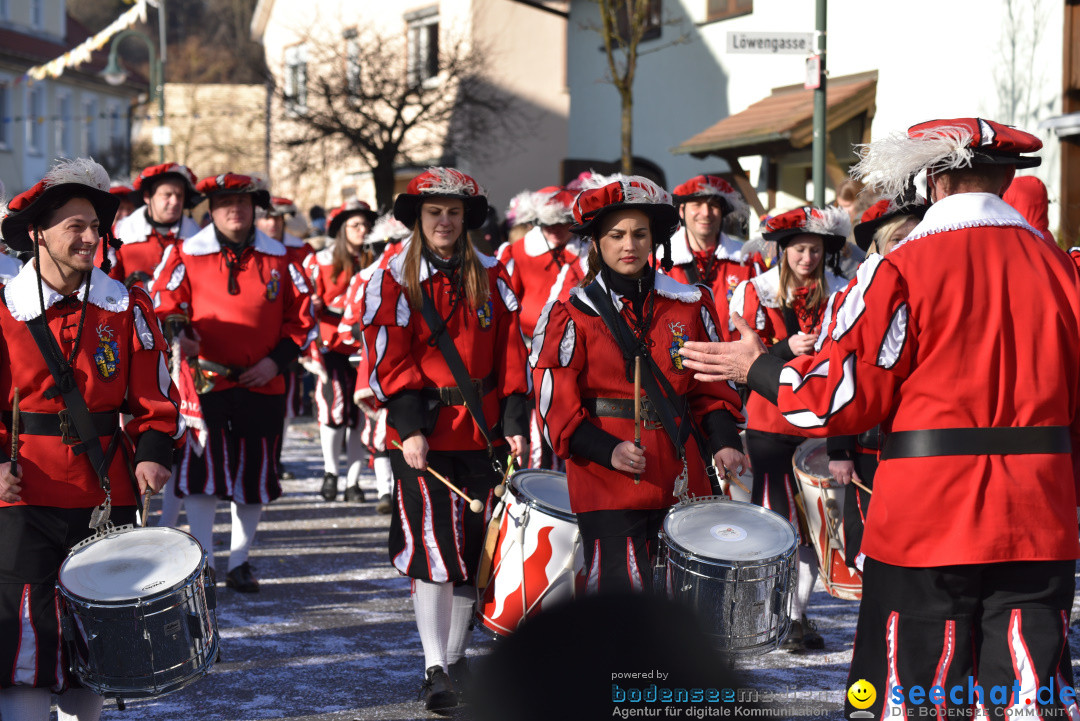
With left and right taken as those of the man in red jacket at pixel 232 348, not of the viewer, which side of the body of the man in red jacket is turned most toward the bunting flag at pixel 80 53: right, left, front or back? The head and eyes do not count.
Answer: back

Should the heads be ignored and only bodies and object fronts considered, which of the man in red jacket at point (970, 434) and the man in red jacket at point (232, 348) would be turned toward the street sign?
the man in red jacket at point (970, 434)

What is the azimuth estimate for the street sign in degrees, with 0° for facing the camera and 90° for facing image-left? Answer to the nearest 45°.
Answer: approximately 0°

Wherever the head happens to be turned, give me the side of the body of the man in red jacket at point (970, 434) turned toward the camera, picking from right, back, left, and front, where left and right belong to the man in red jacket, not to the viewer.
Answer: back

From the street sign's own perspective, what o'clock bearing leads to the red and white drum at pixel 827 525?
The red and white drum is roughly at 12 o'clock from the street sign.

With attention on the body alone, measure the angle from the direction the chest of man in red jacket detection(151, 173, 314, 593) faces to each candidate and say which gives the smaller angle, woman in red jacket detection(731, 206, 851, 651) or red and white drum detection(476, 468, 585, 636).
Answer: the red and white drum

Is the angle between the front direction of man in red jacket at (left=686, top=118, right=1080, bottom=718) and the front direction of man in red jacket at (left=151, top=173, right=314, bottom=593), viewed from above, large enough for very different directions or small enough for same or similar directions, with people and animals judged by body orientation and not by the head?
very different directions

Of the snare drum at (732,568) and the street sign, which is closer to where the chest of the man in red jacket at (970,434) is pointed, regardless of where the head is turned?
the street sign

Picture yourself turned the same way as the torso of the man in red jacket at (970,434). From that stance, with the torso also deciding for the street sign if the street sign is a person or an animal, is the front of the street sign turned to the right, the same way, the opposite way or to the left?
the opposite way
